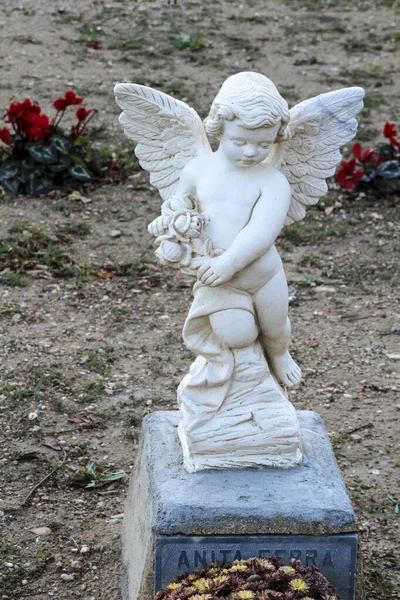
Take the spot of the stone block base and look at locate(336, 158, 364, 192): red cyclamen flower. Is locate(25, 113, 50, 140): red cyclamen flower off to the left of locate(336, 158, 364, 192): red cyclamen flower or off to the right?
left

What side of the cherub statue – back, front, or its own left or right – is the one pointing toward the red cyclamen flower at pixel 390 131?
back

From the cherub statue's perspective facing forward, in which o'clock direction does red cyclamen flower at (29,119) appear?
The red cyclamen flower is roughly at 5 o'clock from the cherub statue.

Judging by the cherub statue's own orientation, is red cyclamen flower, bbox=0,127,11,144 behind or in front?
behind

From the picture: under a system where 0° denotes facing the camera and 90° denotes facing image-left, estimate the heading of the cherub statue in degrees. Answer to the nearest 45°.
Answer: approximately 0°

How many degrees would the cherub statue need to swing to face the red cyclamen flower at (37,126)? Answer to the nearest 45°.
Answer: approximately 135° to its right

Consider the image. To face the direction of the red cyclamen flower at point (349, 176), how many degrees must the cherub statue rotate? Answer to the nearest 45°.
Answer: approximately 180°

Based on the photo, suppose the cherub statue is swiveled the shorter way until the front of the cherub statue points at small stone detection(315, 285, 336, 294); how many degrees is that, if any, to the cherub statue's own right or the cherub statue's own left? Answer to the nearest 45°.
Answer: approximately 180°
